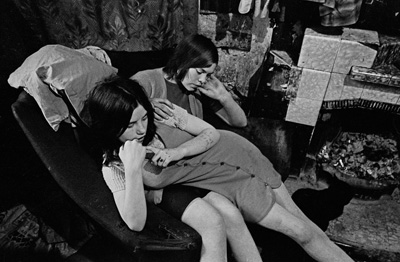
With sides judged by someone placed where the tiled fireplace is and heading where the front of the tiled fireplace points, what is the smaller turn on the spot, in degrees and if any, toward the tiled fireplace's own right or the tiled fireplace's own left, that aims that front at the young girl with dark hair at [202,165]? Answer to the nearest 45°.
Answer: approximately 45° to the tiled fireplace's own right

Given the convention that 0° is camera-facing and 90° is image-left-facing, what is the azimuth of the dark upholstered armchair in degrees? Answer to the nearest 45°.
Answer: approximately 315°

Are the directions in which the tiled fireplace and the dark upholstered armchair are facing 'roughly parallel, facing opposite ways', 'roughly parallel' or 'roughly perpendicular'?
roughly perpendicular

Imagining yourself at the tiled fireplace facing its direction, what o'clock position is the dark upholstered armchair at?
The dark upholstered armchair is roughly at 1 o'clock from the tiled fireplace.

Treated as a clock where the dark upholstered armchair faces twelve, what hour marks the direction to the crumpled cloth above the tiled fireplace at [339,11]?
The crumpled cloth above the tiled fireplace is roughly at 10 o'clock from the dark upholstered armchair.

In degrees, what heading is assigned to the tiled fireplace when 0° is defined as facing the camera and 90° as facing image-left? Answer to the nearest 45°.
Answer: approximately 0°

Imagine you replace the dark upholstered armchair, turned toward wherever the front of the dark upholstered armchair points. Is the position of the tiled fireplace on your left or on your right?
on your left
